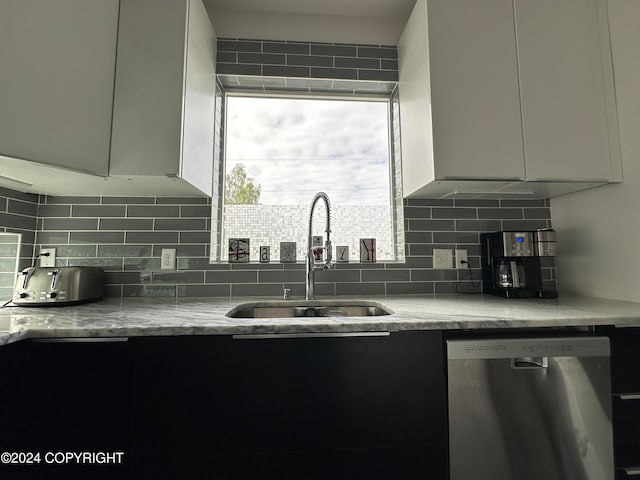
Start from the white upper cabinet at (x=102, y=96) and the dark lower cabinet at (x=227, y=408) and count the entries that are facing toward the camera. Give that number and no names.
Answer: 2

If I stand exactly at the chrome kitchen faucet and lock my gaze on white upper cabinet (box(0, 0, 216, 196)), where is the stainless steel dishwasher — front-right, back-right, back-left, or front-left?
back-left

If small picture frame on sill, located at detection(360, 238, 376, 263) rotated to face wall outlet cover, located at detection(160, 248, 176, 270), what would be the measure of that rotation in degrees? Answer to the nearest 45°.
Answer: approximately 90° to its right

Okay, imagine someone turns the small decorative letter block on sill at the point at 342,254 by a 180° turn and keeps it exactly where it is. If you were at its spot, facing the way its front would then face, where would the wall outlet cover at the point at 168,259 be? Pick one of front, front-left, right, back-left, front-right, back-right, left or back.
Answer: left

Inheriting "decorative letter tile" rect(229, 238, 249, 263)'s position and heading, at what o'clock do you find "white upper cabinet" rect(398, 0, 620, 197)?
The white upper cabinet is roughly at 10 o'clock from the decorative letter tile.

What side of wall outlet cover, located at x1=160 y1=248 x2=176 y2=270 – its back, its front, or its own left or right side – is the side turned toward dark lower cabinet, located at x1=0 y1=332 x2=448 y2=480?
front

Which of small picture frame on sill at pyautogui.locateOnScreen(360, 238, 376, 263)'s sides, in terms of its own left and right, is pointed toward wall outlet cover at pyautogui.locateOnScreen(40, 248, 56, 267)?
right

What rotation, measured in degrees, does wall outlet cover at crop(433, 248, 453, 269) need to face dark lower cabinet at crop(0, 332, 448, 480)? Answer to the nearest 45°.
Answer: approximately 45° to its right

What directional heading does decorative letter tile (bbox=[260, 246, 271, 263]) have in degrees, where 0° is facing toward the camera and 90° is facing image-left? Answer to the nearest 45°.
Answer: approximately 0°
